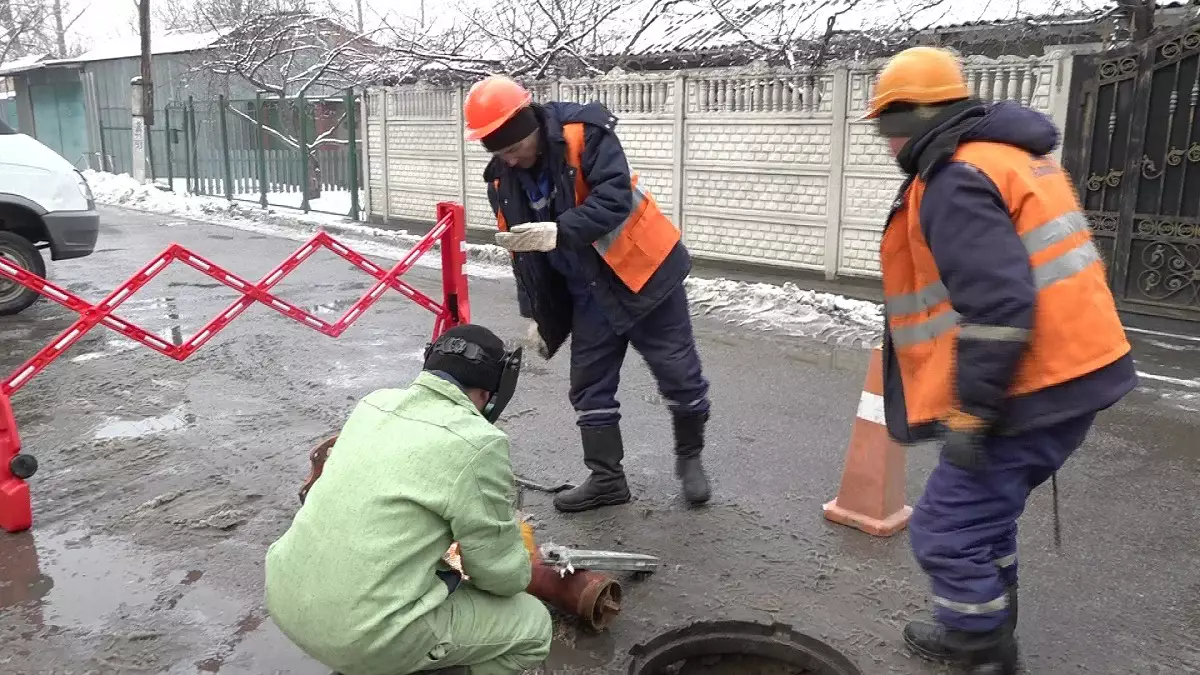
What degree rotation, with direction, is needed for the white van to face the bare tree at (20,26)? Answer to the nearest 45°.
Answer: approximately 90° to its left

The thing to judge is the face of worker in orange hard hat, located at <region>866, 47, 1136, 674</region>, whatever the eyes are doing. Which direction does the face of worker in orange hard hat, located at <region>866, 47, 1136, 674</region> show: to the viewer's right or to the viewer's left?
to the viewer's left

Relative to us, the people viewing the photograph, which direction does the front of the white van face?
facing to the right of the viewer

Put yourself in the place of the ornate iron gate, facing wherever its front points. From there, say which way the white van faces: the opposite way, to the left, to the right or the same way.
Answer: the opposite way

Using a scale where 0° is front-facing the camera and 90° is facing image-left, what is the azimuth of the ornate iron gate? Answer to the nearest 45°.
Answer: approximately 45°

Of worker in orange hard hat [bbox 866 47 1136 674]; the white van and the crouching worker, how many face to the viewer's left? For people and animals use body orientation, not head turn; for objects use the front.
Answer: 1

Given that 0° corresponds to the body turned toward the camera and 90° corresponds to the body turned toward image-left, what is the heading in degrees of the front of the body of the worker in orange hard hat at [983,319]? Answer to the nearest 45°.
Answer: approximately 90°

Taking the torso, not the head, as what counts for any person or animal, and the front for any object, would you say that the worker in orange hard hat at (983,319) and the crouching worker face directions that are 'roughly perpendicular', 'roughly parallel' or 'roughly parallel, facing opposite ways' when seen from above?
roughly perpendicular
